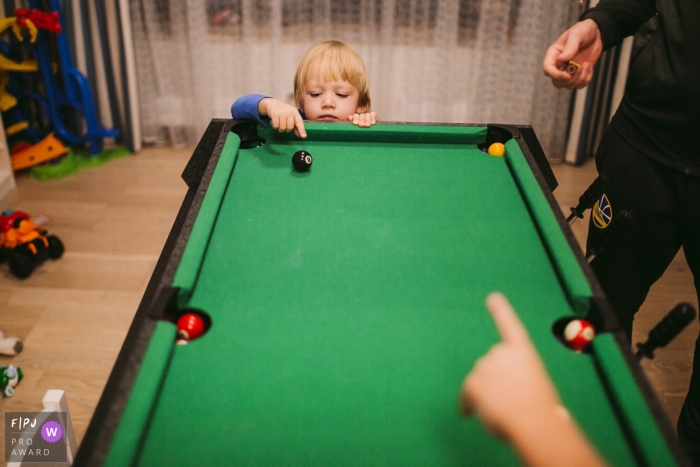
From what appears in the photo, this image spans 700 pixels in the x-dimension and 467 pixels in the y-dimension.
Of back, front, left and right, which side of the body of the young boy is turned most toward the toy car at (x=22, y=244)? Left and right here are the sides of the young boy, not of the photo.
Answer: right

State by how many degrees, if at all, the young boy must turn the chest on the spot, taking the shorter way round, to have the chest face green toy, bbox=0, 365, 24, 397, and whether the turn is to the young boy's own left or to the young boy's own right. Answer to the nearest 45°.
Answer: approximately 45° to the young boy's own right
